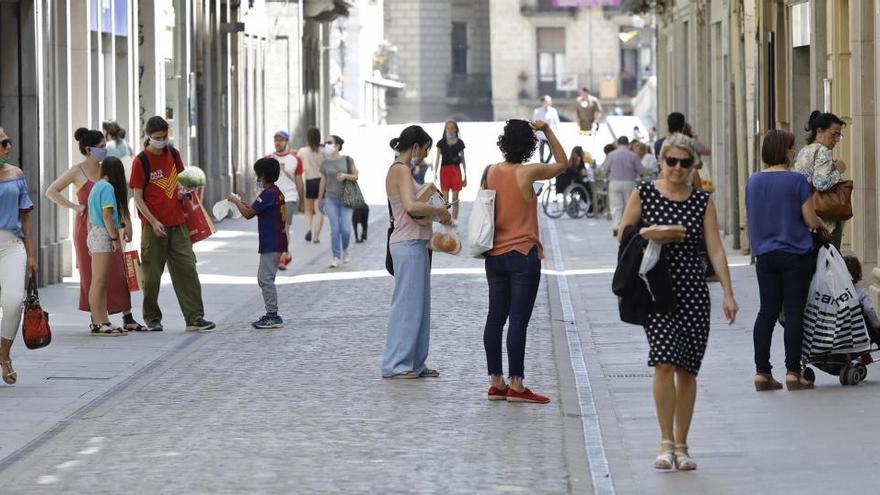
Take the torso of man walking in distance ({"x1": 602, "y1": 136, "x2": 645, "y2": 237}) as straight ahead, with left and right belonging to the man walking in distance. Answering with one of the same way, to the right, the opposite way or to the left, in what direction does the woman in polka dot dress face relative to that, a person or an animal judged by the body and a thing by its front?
the opposite way

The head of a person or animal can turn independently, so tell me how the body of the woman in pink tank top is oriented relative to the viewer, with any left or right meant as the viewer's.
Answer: facing to the right of the viewer

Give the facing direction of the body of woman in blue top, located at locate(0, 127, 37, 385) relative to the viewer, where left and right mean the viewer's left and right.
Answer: facing the viewer

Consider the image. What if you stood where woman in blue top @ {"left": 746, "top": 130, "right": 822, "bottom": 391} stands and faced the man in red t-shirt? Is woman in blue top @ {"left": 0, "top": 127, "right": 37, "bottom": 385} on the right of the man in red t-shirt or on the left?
left

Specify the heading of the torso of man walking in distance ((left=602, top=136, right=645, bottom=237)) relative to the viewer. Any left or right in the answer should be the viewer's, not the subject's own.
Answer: facing away from the viewer

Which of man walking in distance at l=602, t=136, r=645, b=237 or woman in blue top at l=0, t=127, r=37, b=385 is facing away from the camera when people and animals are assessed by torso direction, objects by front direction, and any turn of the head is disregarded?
the man walking in distance

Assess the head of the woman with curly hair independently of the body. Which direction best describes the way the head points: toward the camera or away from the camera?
away from the camera

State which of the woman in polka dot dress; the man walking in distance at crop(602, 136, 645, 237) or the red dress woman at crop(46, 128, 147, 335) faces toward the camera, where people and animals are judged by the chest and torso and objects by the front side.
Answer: the woman in polka dot dress

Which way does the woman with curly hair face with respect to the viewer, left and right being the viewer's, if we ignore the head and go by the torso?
facing away from the viewer and to the right of the viewer

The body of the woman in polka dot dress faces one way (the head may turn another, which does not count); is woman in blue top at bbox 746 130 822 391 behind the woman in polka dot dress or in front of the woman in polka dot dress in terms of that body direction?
behind

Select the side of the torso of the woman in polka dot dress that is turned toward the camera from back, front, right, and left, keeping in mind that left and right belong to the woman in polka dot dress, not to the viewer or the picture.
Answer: front

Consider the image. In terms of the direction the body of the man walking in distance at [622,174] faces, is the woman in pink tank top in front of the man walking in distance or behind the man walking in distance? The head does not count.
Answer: behind

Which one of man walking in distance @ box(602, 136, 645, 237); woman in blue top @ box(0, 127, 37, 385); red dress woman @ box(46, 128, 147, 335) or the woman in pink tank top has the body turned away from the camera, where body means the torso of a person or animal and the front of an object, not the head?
the man walking in distance

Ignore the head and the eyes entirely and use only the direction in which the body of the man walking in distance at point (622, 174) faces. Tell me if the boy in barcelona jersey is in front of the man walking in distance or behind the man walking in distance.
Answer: behind
